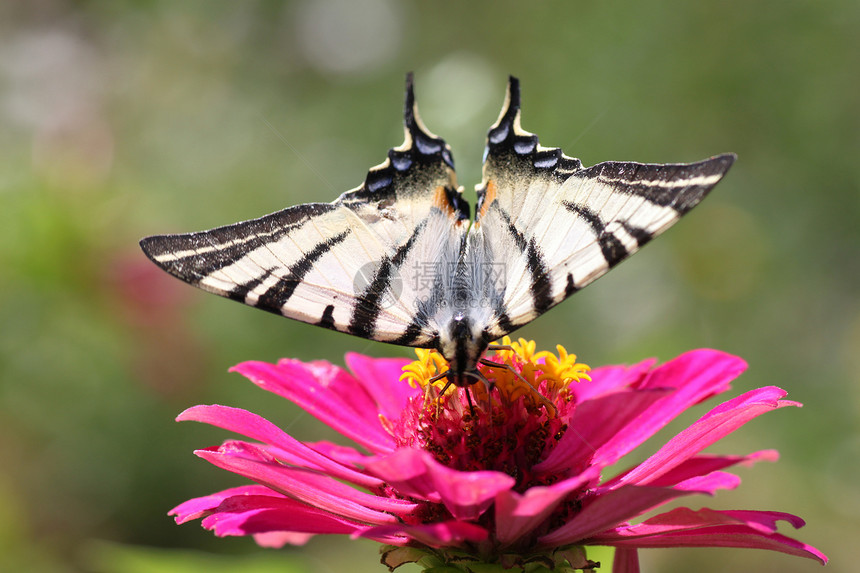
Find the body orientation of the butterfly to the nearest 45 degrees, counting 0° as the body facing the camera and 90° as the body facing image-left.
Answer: approximately 0°
